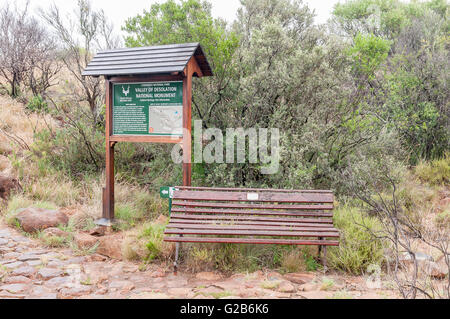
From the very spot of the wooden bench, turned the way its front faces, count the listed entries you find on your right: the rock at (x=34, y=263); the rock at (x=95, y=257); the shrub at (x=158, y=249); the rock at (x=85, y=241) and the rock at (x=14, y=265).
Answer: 5

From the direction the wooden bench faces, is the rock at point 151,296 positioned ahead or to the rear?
ahead

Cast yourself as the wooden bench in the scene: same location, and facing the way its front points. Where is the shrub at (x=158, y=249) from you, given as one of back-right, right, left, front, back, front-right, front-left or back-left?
right

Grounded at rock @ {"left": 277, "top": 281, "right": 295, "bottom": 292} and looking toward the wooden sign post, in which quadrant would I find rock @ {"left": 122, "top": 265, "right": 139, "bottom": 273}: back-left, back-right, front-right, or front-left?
front-left

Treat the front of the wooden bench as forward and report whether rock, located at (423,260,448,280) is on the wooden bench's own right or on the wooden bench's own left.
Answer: on the wooden bench's own left

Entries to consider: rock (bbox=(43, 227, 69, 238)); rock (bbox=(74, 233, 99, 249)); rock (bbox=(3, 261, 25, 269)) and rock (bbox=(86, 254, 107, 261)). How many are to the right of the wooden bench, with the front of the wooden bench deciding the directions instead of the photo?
4

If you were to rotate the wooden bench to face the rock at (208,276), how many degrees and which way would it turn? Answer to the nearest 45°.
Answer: approximately 45° to its right

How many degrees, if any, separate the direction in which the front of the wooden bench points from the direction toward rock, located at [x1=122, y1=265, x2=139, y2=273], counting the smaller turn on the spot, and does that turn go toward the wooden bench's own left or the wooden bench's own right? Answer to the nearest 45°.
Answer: approximately 90° to the wooden bench's own right

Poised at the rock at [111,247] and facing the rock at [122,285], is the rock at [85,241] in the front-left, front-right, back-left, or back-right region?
back-right

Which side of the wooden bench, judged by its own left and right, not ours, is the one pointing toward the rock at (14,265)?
right

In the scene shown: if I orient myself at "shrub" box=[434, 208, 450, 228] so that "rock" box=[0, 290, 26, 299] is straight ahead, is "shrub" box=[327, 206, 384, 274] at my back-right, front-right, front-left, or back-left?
front-left

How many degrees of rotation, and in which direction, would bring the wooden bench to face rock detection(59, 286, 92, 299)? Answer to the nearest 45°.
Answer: approximately 45° to its right

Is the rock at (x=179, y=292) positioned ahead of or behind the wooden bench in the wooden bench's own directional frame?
ahead

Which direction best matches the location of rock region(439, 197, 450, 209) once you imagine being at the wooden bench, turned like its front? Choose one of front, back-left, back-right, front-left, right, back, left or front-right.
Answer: back-left

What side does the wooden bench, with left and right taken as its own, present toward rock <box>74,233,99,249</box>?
right

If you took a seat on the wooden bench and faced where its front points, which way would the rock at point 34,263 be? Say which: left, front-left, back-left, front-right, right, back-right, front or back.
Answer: right

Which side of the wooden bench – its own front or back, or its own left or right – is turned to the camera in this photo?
front

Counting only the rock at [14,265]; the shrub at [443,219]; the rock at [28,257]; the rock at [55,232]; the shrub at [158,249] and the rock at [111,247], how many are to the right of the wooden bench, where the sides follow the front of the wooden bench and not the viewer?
5

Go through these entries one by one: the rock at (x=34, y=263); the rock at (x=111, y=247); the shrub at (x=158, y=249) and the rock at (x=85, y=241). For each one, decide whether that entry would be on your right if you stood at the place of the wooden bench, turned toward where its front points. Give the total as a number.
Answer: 4

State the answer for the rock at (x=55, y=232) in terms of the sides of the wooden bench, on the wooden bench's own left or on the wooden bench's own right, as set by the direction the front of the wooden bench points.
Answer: on the wooden bench's own right

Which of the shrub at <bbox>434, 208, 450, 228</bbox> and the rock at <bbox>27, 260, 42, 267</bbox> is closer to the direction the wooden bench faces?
the rock
